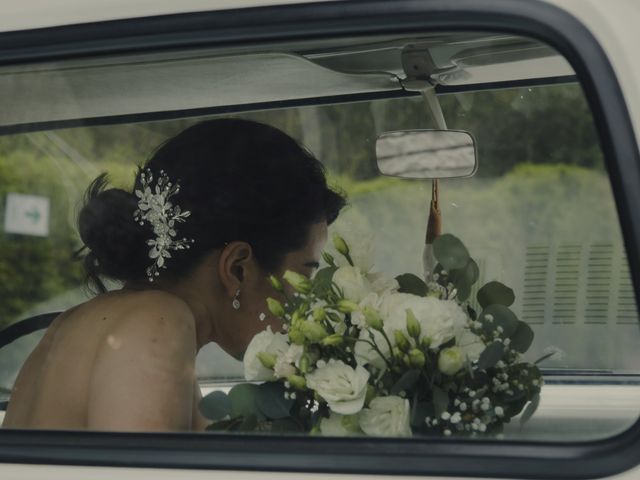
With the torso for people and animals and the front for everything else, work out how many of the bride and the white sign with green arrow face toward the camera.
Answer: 1

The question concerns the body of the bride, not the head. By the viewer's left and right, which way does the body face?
facing away from the viewer and to the right of the viewer

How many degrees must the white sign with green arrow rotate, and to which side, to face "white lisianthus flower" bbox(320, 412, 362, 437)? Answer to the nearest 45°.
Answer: approximately 45° to its left

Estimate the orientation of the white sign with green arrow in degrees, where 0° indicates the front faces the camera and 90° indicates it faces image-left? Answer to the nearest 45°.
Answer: approximately 0°
